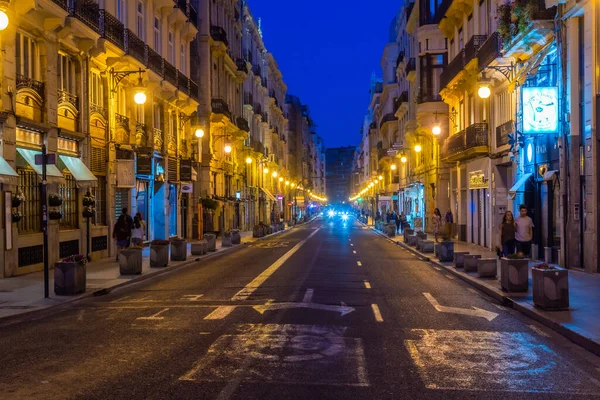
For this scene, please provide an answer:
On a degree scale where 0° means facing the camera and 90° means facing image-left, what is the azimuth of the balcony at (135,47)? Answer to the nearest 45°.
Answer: approximately 315°

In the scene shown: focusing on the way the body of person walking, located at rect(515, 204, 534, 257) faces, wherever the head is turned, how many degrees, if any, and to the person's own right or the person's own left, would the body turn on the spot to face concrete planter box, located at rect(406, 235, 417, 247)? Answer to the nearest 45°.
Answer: approximately 180°

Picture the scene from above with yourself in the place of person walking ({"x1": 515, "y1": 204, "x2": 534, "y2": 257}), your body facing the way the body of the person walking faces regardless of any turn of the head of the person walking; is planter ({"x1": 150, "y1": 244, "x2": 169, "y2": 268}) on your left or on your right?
on your right

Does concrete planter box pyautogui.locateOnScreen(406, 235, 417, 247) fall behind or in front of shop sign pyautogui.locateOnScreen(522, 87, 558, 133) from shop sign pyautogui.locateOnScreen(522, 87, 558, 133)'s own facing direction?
behind

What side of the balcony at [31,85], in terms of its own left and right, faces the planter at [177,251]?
left

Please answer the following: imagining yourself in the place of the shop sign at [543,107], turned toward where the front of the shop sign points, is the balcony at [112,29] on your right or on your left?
on your right
